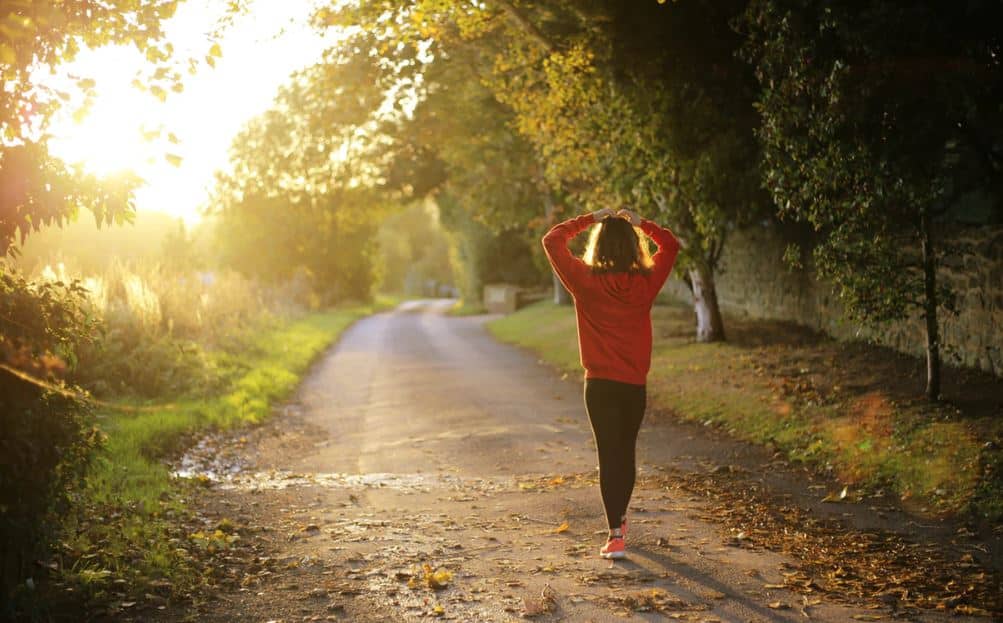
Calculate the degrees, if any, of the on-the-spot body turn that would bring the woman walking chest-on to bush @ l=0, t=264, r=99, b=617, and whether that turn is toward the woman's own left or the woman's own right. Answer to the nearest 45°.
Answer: approximately 135° to the woman's own left

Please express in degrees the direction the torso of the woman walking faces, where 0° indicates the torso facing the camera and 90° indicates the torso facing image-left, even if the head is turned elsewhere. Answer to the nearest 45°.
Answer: approximately 180°

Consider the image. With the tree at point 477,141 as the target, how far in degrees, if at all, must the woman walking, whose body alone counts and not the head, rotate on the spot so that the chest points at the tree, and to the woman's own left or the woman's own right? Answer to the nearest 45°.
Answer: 0° — they already face it

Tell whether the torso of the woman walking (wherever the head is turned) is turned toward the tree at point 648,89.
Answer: yes

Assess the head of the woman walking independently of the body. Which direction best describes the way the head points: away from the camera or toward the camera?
away from the camera
